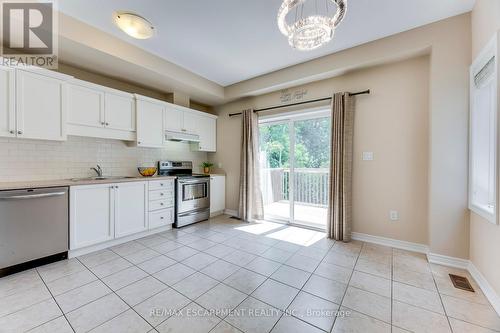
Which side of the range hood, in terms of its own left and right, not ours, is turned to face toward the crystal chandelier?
front

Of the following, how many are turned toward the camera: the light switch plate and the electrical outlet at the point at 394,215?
2

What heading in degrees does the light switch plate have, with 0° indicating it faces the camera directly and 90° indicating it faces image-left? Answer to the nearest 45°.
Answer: approximately 0°

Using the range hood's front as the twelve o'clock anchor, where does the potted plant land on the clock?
The potted plant is roughly at 9 o'clock from the range hood.

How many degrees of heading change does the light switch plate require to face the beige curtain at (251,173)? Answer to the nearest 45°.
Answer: approximately 90° to its right

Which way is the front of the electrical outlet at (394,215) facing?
toward the camera

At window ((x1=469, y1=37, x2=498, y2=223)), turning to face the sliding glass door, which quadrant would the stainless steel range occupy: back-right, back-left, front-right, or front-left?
front-left

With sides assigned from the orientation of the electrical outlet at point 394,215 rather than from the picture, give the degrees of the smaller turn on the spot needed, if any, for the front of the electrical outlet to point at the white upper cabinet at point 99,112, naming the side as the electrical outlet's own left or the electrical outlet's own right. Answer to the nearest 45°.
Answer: approximately 45° to the electrical outlet's own right

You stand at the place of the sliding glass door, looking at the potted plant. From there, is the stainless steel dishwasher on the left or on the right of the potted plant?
left

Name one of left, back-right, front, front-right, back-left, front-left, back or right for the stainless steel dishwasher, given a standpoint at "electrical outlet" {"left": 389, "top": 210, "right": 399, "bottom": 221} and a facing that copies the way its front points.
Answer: front-right

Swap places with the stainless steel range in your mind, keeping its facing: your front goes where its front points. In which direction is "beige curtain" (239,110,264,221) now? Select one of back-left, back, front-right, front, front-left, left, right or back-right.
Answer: front-left

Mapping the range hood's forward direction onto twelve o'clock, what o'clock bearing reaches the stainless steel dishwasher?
The stainless steel dishwasher is roughly at 3 o'clock from the range hood.

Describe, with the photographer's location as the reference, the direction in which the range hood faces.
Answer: facing the viewer and to the right of the viewer
